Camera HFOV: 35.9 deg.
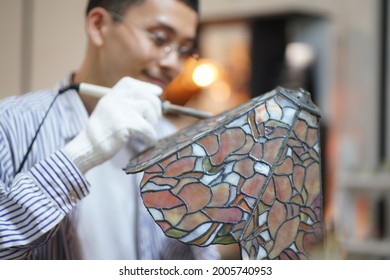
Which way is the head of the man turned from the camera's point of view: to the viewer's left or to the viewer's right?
to the viewer's right

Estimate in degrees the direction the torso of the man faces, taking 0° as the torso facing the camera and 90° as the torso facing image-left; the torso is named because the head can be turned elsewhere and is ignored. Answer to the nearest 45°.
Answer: approximately 315°
